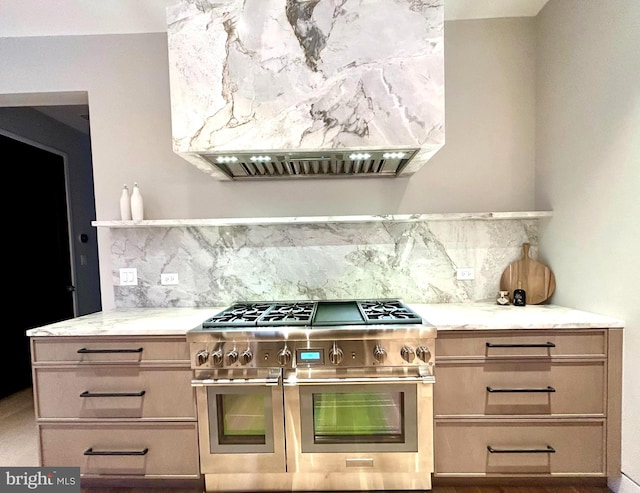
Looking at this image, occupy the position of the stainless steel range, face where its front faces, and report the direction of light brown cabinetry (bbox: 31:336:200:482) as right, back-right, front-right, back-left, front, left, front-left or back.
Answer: right

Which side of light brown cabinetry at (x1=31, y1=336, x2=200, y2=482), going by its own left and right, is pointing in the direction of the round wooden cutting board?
left

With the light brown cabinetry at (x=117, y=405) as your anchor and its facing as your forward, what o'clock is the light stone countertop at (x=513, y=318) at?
The light stone countertop is roughly at 10 o'clock from the light brown cabinetry.
